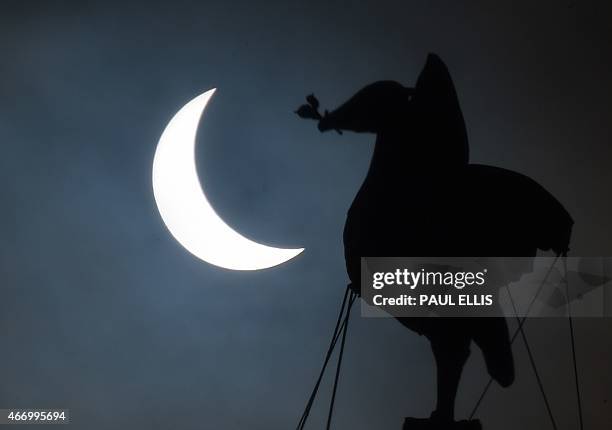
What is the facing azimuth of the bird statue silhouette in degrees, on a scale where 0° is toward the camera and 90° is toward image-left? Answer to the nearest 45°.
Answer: approximately 90°
